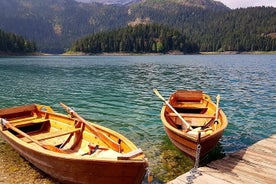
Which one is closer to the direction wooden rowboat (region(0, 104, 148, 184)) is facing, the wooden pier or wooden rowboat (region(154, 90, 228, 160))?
the wooden pier

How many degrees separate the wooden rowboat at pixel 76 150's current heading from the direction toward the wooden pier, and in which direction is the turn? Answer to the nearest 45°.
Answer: approximately 45° to its left

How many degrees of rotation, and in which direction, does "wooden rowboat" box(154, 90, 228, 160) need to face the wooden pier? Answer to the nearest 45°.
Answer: approximately 45° to its left

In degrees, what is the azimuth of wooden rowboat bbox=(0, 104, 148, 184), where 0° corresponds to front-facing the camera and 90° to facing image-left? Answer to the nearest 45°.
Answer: approximately 315°

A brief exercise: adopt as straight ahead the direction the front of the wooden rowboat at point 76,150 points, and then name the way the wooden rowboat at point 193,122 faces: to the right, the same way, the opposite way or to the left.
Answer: to the right
